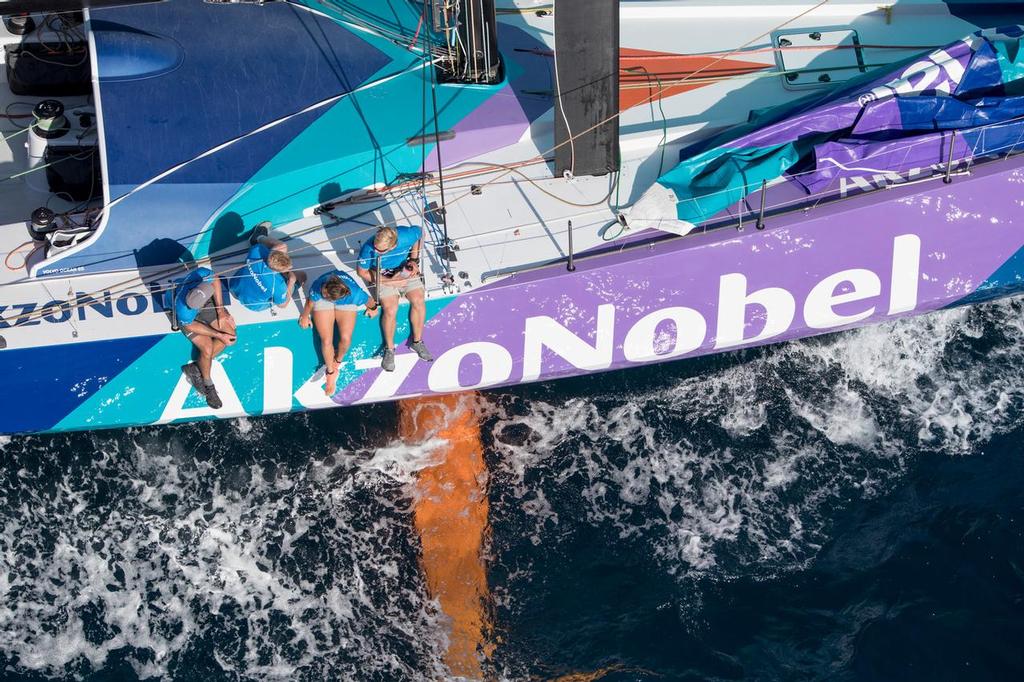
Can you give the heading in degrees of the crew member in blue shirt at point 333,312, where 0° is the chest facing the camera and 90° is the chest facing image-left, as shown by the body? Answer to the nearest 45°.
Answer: approximately 0°

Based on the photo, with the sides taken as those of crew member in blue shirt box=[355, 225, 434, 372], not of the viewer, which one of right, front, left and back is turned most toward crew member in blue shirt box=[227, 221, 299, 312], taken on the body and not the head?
right

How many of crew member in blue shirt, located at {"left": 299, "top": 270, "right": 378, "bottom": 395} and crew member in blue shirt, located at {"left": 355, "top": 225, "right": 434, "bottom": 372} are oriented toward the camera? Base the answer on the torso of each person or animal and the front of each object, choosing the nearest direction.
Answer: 2

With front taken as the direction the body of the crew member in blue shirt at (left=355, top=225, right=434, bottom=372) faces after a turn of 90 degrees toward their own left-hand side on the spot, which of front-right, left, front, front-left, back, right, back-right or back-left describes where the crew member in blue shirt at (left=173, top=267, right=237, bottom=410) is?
back

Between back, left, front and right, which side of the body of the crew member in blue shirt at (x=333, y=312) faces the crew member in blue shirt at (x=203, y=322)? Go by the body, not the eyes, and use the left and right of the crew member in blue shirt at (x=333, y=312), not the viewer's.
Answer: right

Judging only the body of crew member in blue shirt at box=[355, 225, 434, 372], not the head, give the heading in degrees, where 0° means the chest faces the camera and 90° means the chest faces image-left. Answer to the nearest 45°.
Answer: approximately 0°
